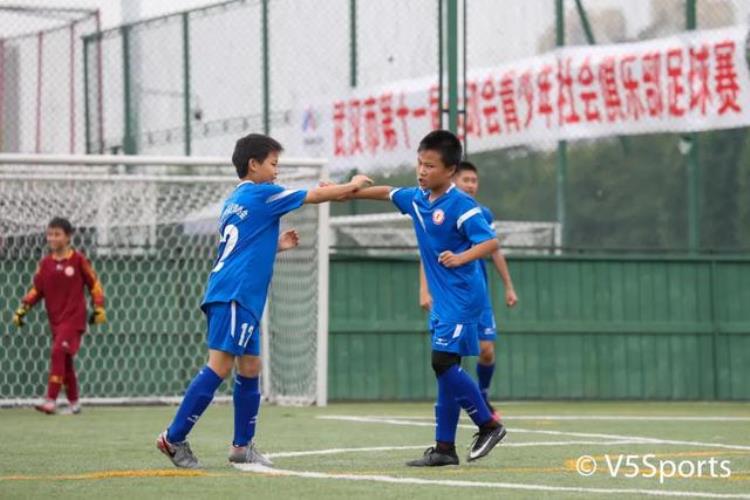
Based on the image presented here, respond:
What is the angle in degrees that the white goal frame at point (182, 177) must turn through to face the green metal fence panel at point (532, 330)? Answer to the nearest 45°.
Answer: approximately 90° to its left

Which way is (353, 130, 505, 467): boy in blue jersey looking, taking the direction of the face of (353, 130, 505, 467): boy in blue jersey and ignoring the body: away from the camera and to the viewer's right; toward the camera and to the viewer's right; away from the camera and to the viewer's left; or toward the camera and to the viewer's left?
toward the camera and to the viewer's left

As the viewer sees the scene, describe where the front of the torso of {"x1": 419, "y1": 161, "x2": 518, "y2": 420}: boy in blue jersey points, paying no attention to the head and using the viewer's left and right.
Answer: facing the viewer

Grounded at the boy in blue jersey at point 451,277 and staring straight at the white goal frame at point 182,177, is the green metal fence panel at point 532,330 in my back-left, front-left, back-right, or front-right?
front-right

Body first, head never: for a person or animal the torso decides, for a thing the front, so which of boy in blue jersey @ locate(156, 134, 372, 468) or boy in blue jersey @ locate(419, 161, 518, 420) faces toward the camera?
boy in blue jersey @ locate(419, 161, 518, 420)

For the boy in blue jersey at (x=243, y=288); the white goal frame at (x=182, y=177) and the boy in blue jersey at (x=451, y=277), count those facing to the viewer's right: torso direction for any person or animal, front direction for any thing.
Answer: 1

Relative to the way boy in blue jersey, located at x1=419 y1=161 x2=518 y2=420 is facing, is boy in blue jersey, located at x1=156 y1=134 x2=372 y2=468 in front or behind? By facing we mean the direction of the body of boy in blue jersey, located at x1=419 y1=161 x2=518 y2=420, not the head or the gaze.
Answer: in front

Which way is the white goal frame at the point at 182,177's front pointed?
toward the camera

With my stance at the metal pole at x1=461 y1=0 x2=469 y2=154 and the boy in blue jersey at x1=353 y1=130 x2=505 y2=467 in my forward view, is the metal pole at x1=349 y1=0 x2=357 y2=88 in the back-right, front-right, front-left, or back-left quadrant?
back-right

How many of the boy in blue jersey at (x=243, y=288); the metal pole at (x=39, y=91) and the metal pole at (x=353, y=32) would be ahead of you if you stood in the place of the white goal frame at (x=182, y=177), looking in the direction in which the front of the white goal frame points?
1

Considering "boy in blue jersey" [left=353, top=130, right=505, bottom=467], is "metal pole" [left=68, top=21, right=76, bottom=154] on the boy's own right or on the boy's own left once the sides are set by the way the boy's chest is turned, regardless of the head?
on the boy's own right

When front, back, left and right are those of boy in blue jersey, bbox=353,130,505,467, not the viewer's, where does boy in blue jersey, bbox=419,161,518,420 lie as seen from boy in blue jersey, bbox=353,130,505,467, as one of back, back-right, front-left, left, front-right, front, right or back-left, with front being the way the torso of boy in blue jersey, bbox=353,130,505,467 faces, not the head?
back-right

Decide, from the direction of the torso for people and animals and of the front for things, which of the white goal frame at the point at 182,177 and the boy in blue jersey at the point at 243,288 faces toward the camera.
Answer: the white goal frame

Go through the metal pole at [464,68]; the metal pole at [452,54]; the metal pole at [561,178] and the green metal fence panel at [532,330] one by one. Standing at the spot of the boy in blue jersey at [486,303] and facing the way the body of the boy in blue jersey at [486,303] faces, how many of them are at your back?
4

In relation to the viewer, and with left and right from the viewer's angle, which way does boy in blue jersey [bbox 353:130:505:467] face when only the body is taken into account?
facing the viewer and to the left of the viewer
